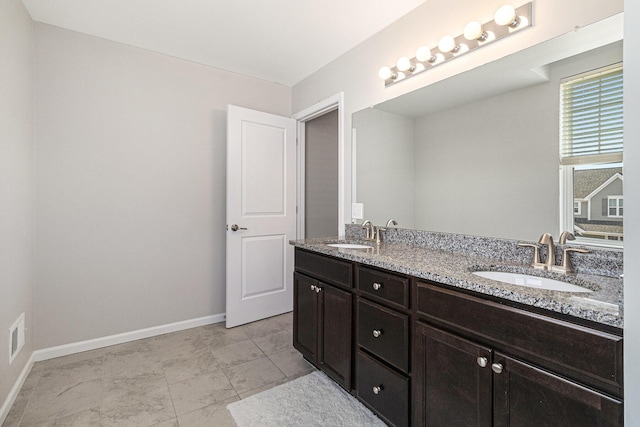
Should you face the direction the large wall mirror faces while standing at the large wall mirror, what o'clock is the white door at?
The white door is roughly at 2 o'clock from the large wall mirror.

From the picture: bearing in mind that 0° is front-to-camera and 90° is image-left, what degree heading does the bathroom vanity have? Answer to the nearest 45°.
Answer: approximately 45°

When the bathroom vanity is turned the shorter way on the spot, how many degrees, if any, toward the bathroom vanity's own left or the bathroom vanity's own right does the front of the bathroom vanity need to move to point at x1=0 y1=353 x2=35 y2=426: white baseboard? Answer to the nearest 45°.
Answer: approximately 45° to the bathroom vanity's own right

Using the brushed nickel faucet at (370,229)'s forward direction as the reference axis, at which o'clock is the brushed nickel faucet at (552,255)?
the brushed nickel faucet at (552,255) is roughly at 9 o'clock from the brushed nickel faucet at (370,229).

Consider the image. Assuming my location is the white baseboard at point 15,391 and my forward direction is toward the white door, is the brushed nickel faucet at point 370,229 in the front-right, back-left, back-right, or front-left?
front-right

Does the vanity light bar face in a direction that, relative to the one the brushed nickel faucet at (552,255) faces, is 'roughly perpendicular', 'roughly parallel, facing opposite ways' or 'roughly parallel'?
roughly parallel

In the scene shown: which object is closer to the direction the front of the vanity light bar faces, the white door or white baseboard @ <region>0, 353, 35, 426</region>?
the white baseboard

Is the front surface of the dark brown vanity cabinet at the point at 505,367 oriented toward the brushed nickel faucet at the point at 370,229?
no

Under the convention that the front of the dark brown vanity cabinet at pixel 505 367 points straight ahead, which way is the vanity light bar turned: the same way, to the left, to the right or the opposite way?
the same way

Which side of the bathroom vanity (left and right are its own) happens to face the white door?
right

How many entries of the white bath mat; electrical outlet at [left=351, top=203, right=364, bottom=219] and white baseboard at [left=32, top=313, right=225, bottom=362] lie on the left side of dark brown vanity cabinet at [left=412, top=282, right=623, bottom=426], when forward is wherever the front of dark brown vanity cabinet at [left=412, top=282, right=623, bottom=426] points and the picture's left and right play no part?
0

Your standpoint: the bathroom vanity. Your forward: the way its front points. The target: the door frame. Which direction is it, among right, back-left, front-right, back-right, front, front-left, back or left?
right

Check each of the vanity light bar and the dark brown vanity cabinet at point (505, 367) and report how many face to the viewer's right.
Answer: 0

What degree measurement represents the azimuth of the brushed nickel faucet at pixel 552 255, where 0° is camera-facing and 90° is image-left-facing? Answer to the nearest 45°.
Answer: approximately 45°

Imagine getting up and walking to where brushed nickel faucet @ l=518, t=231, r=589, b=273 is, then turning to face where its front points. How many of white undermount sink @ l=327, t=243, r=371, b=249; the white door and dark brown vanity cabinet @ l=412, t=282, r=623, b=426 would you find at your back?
0

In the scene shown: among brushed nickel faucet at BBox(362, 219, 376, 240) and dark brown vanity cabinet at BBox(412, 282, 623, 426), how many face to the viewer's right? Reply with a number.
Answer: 0

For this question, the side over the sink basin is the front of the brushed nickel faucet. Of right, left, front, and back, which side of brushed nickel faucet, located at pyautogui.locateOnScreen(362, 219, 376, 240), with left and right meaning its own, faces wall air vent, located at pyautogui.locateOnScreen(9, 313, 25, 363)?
front
